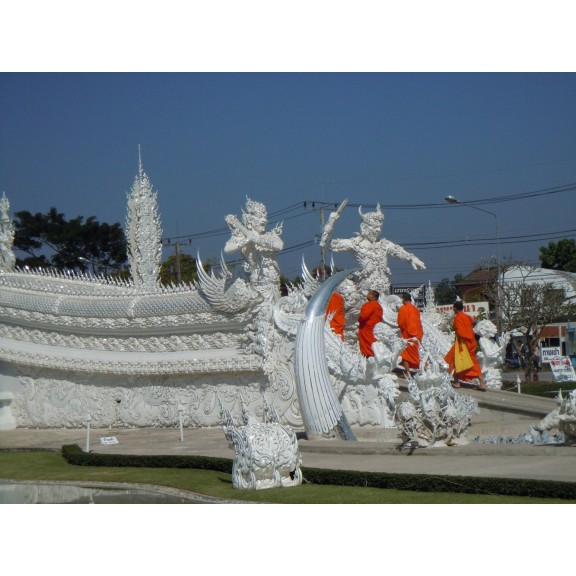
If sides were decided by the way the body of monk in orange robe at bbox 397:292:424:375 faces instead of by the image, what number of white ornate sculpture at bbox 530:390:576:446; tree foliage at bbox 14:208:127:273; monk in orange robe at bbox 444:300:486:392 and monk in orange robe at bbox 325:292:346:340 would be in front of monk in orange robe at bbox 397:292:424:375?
2

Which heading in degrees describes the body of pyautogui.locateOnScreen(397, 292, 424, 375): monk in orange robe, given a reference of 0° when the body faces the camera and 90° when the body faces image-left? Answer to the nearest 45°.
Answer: approximately 135°

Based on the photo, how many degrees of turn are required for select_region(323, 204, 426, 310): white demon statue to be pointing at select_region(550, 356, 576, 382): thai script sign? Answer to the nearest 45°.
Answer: approximately 90° to its left

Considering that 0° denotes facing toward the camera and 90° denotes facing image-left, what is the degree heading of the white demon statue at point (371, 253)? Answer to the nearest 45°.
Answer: approximately 315°

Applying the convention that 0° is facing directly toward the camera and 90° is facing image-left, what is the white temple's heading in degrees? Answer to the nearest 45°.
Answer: approximately 270°

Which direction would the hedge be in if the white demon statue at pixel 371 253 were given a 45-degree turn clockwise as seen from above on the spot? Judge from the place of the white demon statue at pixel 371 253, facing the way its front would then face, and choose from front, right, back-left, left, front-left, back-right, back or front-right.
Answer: front

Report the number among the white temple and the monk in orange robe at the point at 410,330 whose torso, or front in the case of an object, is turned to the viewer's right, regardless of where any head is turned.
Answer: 1

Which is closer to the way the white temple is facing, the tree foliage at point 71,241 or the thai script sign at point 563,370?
the thai script sign

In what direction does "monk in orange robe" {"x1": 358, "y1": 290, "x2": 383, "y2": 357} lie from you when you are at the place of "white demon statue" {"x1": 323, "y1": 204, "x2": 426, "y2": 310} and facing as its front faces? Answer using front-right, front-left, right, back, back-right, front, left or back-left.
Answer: front-right
